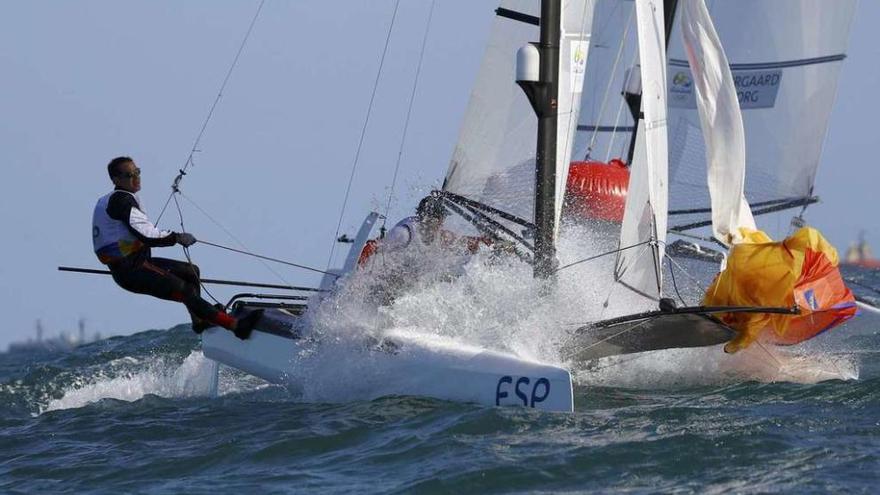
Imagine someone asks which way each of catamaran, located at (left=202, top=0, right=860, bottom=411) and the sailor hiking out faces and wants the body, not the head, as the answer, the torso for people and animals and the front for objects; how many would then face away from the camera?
0
